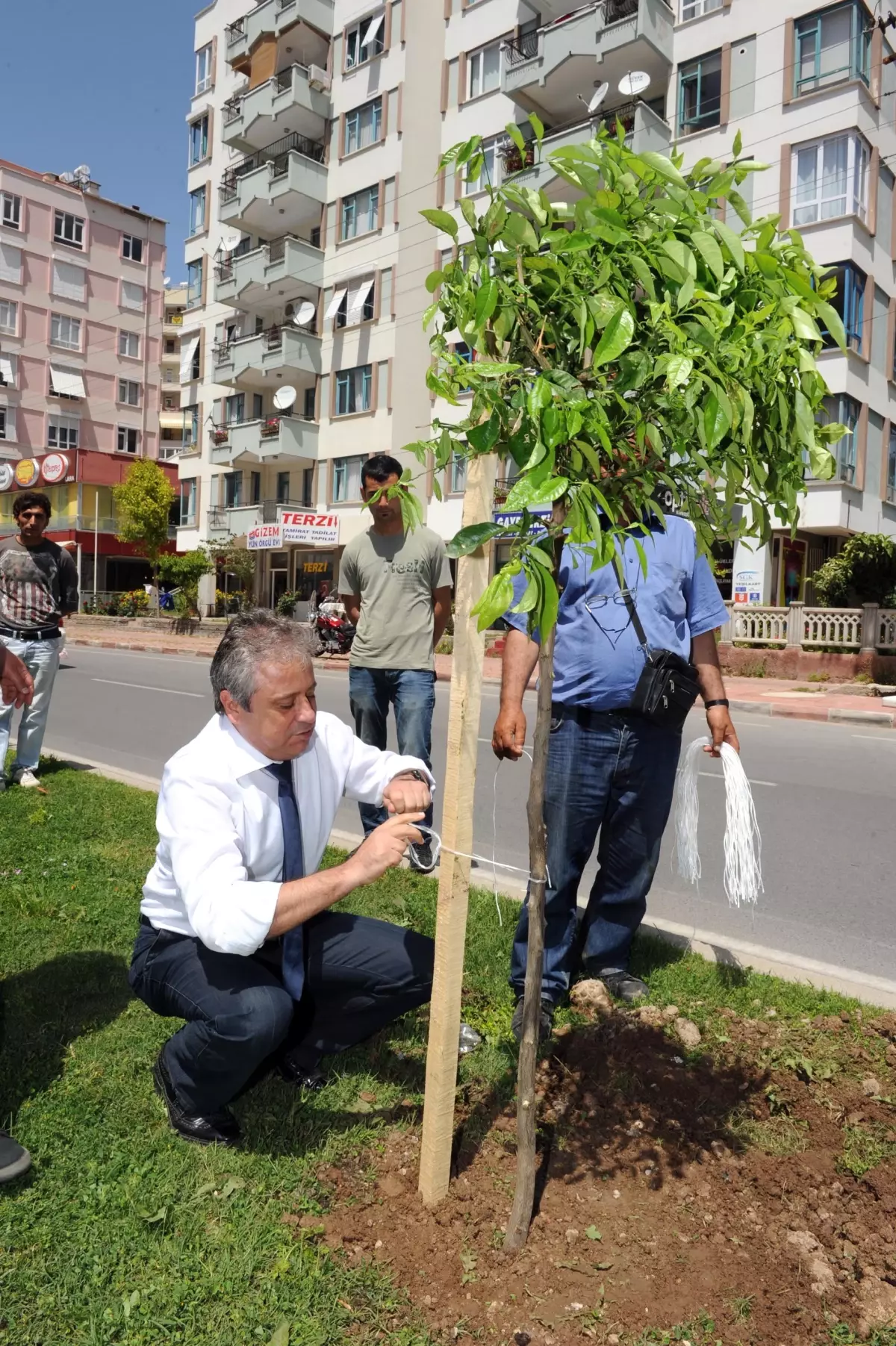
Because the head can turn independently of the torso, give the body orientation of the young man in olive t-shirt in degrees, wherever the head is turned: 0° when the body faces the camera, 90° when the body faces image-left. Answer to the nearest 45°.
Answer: approximately 0°

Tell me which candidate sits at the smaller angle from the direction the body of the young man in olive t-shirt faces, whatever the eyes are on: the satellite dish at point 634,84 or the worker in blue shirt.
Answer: the worker in blue shirt

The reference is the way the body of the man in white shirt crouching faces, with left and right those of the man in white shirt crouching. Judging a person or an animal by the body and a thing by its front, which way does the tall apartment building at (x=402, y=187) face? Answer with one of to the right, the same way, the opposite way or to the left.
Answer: to the right

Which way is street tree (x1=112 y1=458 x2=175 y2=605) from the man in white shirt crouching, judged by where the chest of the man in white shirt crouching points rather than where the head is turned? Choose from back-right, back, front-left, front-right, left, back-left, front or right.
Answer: back-left

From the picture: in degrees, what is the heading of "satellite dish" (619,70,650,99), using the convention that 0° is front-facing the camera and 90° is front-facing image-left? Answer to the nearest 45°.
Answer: approximately 45°

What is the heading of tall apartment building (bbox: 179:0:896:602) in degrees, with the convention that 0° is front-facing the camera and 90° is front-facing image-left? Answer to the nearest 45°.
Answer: approximately 45°
